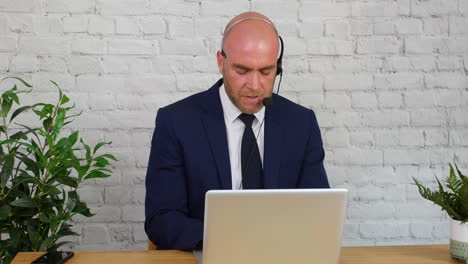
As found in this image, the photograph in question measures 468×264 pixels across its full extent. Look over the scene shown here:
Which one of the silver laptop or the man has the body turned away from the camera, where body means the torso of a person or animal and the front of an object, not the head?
the silver laptop

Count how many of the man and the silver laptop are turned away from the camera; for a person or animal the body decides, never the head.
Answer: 1

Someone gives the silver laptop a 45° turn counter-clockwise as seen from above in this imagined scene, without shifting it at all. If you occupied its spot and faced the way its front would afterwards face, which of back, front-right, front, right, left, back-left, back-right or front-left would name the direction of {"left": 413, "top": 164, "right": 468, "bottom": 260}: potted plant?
right

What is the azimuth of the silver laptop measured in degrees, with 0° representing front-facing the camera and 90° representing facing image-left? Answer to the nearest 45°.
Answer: approximately 180°

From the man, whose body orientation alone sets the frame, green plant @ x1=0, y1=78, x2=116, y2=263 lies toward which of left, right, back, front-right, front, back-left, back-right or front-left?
right

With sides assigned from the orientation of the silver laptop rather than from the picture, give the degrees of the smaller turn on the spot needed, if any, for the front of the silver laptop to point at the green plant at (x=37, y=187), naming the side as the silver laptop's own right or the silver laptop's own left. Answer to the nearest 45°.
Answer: approximately 45° to the silver laptop's own left

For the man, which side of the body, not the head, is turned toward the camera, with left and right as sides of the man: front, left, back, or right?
front

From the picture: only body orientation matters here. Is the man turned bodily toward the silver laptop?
yes

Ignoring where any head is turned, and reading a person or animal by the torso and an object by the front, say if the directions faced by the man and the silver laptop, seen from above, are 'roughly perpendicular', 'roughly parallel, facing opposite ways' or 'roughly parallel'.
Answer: roughly parallel, facing opposite ways

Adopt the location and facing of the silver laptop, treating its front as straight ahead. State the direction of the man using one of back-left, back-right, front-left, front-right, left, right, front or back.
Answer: front

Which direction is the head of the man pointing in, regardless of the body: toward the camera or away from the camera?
toward the camera

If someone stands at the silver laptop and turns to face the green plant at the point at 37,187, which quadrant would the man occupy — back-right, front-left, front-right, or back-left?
front-right

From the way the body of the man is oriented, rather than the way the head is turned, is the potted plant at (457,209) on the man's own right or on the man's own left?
on the man's own left
